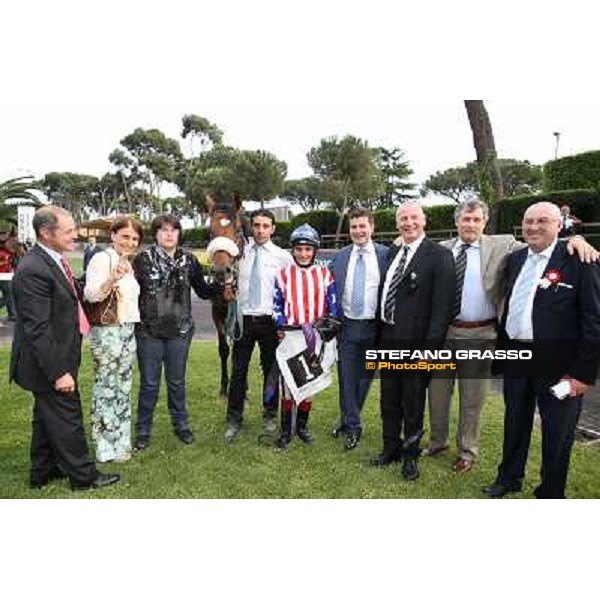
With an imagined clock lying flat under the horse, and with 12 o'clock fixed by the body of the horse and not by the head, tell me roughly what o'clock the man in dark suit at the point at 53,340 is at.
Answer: The man in dark suit is roughly at 1 o'clock from the horse.

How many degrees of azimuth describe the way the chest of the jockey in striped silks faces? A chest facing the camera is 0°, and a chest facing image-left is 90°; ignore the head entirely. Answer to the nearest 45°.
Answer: approximately 0°

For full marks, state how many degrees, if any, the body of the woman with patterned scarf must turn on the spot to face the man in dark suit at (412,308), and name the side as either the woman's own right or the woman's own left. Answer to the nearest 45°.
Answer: approximately 45° to the woman's own left

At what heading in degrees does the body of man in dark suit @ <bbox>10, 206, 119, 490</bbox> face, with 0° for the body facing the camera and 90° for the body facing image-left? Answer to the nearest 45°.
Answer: approximately 270°

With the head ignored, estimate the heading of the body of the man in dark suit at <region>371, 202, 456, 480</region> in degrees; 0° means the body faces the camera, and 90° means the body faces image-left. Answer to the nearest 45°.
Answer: approximately 45°

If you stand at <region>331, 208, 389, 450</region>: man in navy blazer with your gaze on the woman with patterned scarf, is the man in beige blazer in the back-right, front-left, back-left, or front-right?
back-left

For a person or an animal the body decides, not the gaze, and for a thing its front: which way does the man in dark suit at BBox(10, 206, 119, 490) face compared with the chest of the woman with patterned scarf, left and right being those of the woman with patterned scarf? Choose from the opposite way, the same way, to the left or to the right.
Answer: to the left

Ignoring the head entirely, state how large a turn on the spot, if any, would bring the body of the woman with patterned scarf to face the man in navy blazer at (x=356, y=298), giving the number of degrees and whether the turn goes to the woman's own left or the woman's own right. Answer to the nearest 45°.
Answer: approximately 90° to the woman's own left
